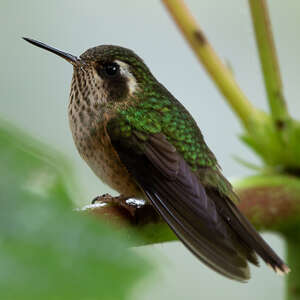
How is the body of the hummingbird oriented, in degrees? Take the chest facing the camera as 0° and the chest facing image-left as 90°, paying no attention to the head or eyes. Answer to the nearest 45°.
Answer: approximately 90°

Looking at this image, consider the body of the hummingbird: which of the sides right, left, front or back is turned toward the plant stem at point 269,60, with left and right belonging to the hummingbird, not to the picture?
back
